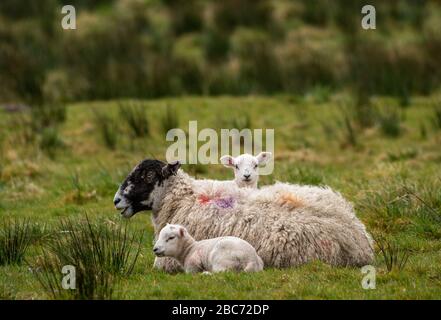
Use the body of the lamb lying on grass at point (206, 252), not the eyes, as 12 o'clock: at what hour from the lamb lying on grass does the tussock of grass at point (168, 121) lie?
The tussock of grass is roughly at 3 o'clock from the lamb lying on grass.

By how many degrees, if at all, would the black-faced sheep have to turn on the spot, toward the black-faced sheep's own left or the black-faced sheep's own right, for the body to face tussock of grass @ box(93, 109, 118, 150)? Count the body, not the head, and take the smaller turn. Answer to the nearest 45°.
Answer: approximately 90° to the black-faced sheep's own right

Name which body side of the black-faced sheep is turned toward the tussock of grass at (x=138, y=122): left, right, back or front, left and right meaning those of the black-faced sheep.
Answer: right

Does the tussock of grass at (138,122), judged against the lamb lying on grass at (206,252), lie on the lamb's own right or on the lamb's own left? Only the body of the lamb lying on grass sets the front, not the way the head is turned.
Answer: on the lamb's own right

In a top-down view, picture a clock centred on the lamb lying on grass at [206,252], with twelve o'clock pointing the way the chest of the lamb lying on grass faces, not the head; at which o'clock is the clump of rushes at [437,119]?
The clump of rushes is roughly at 4 o'clock from the lamb lying on grass.

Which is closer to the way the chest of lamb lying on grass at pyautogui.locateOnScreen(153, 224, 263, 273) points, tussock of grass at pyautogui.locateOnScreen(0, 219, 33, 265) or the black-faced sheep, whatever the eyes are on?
the tussock of grass

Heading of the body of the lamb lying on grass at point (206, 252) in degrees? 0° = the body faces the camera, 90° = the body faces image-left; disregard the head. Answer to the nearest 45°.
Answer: approximately 90°

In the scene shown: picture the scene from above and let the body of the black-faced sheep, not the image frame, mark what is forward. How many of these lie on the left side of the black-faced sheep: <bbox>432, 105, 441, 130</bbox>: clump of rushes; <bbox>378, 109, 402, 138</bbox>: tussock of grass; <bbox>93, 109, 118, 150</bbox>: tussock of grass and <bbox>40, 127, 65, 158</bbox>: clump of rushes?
0

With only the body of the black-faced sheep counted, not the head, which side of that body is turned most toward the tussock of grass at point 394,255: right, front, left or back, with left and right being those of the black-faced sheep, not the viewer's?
back

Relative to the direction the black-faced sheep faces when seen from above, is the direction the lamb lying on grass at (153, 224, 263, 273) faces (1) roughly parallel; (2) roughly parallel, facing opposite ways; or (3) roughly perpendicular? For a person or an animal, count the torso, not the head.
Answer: roughly parallel

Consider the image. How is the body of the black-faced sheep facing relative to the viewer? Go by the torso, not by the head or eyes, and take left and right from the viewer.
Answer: facing to the left of the viewer

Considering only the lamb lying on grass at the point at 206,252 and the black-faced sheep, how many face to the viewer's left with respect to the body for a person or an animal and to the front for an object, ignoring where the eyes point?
2

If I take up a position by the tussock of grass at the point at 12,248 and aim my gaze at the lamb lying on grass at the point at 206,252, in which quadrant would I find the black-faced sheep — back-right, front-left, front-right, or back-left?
front-left

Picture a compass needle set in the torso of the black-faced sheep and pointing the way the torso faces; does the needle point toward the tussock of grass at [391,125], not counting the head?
no

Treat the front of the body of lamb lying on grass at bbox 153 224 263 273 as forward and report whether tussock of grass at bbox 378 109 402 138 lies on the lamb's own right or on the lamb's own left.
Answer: on the lamb's own right

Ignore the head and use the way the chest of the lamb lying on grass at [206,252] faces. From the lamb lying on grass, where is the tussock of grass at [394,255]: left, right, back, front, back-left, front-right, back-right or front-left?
back

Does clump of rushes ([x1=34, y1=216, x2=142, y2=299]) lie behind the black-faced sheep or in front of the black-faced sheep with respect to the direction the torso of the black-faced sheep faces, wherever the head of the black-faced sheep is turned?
in front
